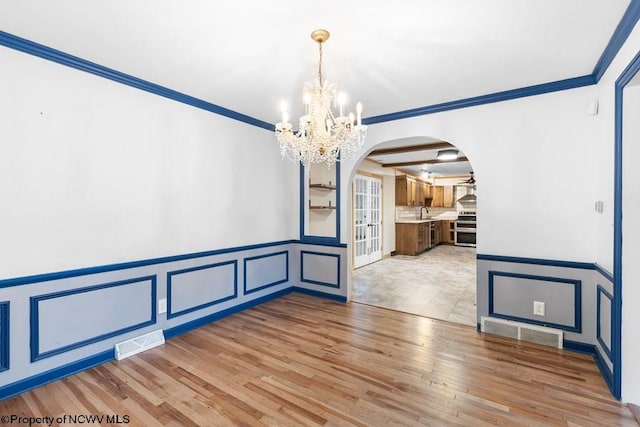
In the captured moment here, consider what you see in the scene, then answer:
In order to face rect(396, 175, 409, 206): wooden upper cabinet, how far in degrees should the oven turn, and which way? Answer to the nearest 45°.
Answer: approximately 45° to its right

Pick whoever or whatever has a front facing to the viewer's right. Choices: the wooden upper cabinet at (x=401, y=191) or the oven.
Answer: the wooden upper cabinet

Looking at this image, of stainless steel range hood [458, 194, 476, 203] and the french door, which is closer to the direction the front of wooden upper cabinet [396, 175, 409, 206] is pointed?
the stainless steel range hood

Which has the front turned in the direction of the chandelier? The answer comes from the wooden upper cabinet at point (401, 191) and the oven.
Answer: the oven

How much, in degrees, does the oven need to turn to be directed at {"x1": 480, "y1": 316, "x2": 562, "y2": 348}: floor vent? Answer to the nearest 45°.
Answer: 0° — it already faces it

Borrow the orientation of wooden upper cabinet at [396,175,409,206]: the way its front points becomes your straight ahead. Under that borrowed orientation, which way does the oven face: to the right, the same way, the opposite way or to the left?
to the right

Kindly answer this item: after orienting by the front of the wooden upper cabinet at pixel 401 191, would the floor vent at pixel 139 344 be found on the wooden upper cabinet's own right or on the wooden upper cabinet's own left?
on the wooden upper cabinet's own right

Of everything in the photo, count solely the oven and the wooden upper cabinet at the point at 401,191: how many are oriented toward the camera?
1
